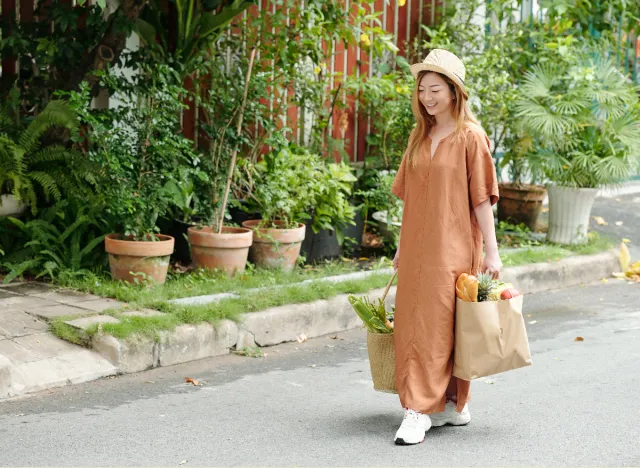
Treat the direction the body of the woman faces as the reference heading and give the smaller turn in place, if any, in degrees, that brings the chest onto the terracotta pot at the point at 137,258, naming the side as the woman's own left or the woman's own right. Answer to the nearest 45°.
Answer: approximately 90° to the woman's own right

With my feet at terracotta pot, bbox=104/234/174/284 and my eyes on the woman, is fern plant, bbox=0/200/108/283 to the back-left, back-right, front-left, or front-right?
back-right

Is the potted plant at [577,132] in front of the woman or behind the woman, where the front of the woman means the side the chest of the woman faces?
behind

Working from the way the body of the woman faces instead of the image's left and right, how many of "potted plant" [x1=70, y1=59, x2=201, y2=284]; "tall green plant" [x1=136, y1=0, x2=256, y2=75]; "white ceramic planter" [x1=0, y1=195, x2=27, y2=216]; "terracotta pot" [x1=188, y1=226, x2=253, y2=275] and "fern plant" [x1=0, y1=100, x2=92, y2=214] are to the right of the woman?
5

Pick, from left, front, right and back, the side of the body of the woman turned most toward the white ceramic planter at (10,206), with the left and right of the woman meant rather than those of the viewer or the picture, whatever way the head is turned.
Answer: right

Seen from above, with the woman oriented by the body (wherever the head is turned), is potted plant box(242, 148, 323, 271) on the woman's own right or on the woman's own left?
on the woman's own right

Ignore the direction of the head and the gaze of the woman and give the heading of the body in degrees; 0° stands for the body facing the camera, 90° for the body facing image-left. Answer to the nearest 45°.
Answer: approximately 45°

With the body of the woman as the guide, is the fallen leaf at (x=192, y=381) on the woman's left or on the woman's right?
on the woman's right

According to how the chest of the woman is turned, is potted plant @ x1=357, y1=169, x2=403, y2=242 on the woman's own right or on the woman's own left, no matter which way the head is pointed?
on the woman's own right

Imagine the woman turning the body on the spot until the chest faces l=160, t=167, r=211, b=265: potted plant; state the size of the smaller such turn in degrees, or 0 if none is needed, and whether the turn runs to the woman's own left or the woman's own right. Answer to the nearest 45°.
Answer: approximately 90° to the woman's own right
